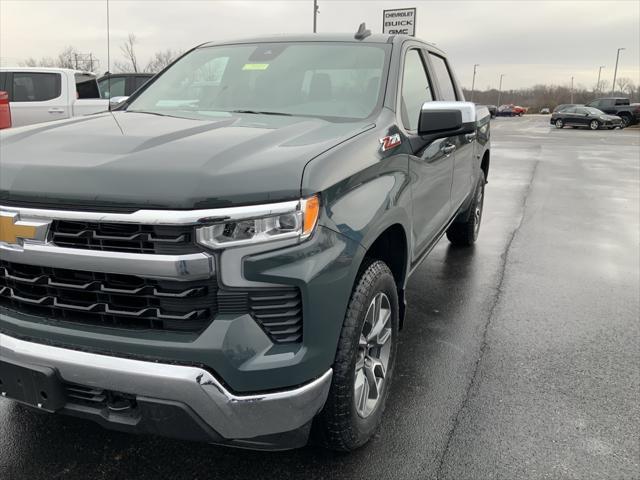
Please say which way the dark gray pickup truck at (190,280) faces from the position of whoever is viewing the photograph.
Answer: facing the viewer and to the left of the viewer

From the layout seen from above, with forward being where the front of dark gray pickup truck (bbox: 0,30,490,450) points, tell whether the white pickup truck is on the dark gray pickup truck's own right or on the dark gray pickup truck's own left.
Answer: on the dark gray pickup truck's own right

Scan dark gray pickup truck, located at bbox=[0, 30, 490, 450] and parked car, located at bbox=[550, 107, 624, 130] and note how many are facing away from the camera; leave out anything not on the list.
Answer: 0

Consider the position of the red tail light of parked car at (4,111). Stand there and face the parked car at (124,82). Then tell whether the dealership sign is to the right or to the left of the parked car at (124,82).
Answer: right

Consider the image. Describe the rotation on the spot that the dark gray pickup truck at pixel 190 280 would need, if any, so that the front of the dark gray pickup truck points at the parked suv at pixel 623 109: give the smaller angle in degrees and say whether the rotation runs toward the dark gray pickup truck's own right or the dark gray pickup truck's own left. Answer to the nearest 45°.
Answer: approximately 180°

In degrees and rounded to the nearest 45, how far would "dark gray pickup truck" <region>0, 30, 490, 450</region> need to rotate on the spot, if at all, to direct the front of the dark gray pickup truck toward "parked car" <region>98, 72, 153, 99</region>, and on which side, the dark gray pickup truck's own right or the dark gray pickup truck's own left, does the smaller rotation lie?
approximately 135° to the dark gray pickup truck's own right

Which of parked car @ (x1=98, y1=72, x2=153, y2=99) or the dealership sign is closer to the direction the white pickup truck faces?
the parked car

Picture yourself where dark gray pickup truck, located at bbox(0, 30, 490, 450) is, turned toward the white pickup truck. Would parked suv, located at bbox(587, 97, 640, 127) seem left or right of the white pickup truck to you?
right
